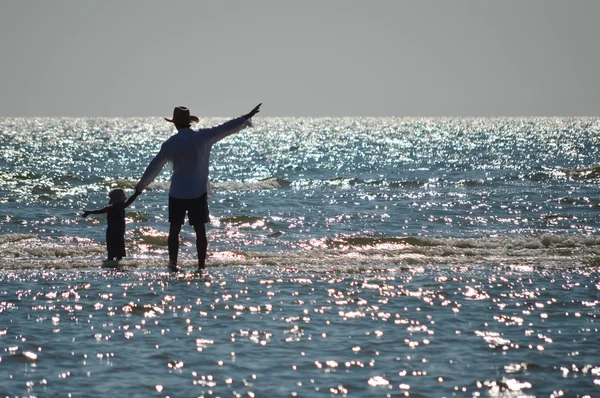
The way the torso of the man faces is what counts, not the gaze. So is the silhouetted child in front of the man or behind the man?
in front

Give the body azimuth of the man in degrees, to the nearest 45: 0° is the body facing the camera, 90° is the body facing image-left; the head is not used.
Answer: approximately 180°

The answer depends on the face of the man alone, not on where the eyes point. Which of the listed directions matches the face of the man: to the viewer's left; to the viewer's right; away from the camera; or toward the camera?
away from the camera
